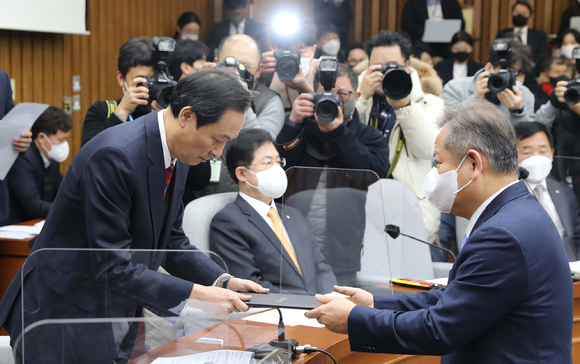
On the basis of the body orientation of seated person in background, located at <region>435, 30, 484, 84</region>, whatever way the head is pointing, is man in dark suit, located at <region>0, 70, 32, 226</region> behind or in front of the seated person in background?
in front

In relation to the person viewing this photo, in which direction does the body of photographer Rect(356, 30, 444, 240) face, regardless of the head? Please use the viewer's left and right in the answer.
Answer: facing the viewer

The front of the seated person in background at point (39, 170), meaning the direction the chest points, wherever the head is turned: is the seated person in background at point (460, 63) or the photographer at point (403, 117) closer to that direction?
the photographer

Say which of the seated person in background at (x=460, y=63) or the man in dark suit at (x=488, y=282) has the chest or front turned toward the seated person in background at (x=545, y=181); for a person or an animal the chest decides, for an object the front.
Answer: the seated person in background at (x=460, y=63)

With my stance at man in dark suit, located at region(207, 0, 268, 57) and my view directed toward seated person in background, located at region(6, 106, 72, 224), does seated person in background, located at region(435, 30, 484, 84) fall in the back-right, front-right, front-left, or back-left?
back-left

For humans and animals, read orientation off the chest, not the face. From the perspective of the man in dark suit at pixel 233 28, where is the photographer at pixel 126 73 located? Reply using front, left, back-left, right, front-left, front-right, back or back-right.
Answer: front

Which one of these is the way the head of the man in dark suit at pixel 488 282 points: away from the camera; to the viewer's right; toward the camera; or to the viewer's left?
to the viewer's left

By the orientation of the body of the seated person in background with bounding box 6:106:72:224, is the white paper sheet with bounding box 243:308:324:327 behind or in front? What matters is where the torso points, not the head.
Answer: in front

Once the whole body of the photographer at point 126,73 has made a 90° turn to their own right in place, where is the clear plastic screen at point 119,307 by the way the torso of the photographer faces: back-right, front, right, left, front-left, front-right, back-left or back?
front-left

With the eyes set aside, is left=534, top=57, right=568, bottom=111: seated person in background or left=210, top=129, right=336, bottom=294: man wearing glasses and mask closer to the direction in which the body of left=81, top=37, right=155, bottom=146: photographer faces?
the man wearing glasses and mask

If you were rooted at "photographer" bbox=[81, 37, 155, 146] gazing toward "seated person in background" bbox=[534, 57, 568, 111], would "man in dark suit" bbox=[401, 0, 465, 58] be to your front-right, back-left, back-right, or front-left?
front-left

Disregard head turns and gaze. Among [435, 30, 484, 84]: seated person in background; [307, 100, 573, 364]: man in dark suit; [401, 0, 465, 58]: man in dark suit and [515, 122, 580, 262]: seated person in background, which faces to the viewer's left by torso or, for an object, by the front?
[307, 100, 573, 364]: man in dark suit

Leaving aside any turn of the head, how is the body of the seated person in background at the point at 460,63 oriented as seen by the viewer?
toward the camera

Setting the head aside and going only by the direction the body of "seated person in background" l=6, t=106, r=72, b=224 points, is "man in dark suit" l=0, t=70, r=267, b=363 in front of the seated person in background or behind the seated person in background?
in front

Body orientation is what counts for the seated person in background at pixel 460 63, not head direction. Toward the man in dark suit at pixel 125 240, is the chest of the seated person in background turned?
yes
